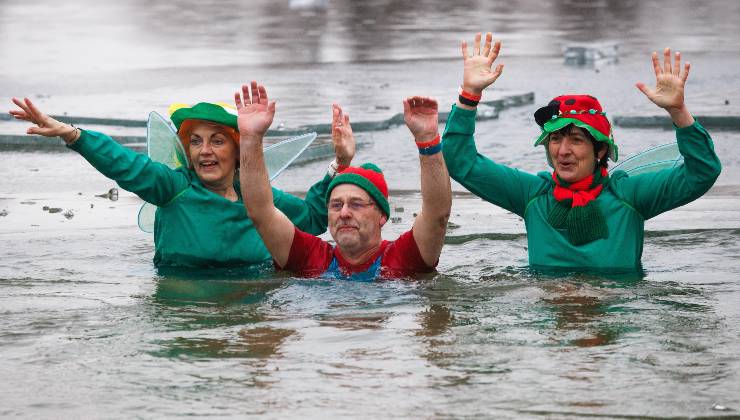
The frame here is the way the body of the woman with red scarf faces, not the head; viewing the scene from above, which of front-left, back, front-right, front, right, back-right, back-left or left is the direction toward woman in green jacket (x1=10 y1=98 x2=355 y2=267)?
right

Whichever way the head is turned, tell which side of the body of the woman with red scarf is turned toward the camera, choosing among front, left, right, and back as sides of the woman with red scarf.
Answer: front

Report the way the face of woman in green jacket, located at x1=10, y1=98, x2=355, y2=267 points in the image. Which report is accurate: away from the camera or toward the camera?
toward the camera

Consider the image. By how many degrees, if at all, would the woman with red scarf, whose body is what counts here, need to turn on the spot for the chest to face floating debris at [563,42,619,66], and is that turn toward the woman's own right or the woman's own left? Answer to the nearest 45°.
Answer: approximately 180°

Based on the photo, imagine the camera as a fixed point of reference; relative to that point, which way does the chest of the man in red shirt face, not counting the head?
toward the camera

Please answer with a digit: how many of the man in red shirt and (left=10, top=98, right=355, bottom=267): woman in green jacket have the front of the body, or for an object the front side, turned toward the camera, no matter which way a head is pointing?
2

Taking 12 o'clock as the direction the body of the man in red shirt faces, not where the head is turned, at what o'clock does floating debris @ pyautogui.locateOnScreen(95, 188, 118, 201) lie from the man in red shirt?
The floating debris is roughly at 5 o'clock from the man in red shirt.

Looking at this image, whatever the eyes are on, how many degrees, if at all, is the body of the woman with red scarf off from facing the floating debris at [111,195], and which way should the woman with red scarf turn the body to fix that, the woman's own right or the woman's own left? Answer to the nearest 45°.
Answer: approximately 135° to the woman's own right

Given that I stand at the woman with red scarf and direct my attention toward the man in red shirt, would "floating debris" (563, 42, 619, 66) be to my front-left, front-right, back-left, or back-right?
back-right

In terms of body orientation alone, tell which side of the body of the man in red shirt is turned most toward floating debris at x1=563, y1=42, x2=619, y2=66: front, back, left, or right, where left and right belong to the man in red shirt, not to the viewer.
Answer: back

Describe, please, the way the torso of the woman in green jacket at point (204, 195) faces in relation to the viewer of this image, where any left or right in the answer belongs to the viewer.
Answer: facing the viewer

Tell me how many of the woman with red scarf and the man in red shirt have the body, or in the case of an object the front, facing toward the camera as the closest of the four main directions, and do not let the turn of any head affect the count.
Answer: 2

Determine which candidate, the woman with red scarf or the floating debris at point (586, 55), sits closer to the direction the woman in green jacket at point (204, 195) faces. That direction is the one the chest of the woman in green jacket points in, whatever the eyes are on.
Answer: the woman with red scarf

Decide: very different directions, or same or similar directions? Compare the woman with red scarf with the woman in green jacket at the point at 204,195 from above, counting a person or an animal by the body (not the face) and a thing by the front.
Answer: same or similar directions
